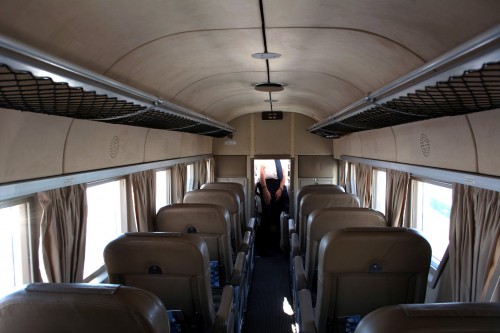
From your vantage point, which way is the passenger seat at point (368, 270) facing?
away from the camera

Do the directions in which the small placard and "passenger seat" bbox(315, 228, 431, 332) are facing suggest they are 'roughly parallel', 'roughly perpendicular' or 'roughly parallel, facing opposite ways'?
roughly parallel, facing opposite ways

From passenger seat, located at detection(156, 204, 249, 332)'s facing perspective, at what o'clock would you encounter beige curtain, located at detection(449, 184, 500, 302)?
The beige curtain is roughly at 4 o'clock from the passenger seat.

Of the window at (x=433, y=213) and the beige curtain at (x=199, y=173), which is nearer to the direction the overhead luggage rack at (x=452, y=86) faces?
the beige curtain

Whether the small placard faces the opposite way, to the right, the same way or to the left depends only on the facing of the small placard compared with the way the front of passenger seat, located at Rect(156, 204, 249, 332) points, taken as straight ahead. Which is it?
the opposite way

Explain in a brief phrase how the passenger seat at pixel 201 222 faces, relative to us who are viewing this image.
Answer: facing away from the viewer

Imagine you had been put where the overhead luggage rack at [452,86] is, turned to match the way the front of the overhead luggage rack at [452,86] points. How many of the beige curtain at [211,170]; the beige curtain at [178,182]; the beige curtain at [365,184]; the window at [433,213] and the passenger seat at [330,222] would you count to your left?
0

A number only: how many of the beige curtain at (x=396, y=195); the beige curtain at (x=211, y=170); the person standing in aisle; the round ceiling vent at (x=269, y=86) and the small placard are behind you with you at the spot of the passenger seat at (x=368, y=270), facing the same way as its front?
0

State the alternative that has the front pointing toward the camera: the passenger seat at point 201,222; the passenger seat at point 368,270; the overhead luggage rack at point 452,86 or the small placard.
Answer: the small placard

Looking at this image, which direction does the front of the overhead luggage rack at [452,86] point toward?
to the viewer's left

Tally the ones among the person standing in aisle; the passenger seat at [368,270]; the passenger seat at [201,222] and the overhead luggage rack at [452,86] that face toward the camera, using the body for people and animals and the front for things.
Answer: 1

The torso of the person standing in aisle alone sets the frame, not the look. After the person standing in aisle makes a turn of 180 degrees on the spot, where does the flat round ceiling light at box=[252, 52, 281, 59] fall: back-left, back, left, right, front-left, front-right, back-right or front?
back

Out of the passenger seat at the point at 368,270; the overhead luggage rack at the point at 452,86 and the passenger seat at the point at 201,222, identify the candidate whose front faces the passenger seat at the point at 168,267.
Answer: the overhead luggage rack

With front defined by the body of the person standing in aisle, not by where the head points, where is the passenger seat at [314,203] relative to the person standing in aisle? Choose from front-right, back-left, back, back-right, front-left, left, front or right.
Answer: front

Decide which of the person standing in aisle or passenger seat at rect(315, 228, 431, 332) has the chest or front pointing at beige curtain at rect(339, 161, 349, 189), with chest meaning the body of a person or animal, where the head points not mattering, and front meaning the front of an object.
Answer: the passenger seat

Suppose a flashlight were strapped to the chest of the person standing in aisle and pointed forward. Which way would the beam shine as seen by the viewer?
toward the camera
